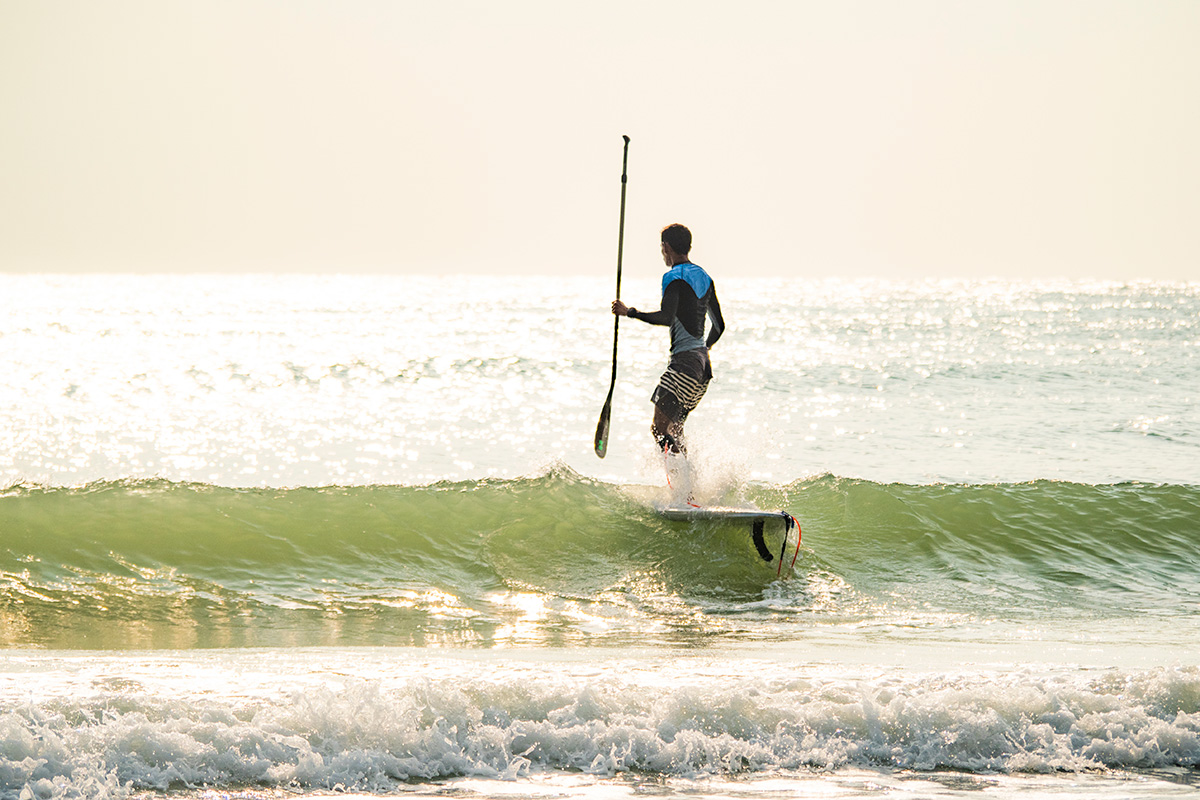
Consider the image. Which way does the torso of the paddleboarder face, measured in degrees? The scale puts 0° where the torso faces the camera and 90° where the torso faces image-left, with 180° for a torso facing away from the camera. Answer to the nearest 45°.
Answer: approximately 135°
